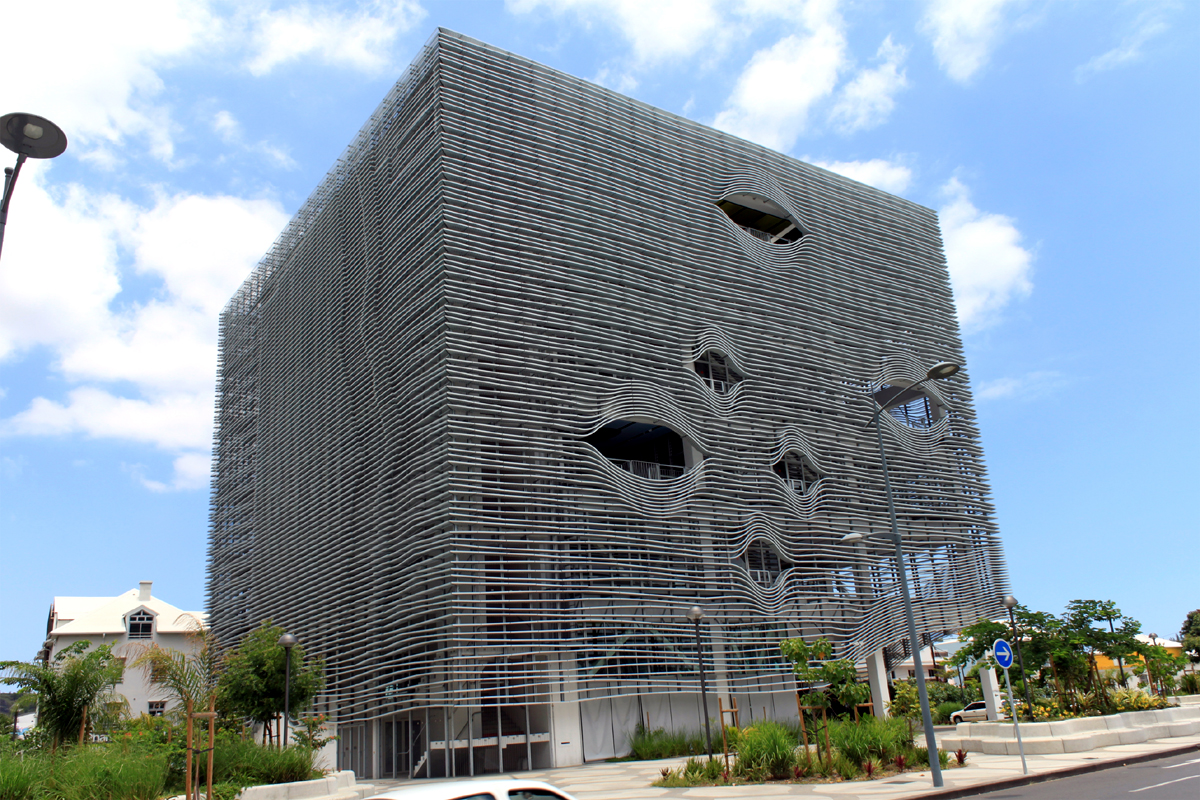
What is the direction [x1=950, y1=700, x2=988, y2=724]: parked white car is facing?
to the viewer's left

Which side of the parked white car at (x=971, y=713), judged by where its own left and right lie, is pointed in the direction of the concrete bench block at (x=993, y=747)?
left

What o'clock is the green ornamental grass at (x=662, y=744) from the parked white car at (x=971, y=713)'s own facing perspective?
The green ornamental grass is roughly at 10 o'clock from the parked white car.

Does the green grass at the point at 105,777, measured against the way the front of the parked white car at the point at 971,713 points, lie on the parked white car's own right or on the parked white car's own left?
on the parked white car's own left
